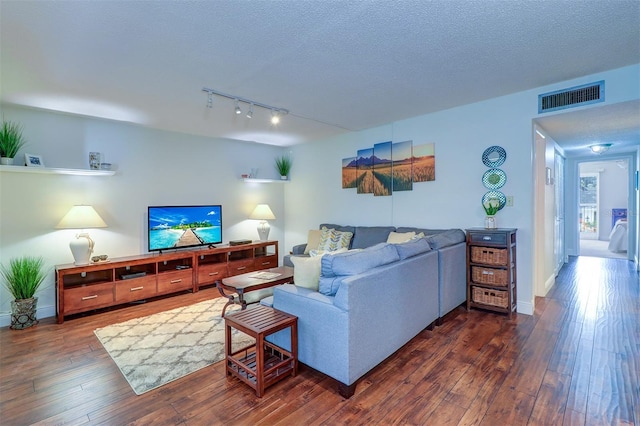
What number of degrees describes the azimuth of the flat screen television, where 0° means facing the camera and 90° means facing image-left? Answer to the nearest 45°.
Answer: approximately 315°

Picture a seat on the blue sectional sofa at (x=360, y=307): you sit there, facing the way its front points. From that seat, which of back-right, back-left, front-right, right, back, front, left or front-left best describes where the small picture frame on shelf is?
front-left

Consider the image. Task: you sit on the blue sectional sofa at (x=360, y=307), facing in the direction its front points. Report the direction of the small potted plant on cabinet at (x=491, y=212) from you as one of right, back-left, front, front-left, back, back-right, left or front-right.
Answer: right

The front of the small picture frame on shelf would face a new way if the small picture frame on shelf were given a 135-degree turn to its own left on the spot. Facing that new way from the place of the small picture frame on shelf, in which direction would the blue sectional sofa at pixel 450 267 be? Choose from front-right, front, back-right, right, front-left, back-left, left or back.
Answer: back-right

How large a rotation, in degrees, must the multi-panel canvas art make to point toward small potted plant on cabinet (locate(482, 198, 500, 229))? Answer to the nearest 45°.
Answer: approximately 90° to its left

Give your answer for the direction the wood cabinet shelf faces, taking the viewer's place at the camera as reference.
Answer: facing the viewer and to the right of the viewer

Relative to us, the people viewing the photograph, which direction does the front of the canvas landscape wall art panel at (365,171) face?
facing the viewer and to the left of the viewer

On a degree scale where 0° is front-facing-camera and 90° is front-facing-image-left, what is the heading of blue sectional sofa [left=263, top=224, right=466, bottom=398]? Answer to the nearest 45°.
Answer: approximately 135°

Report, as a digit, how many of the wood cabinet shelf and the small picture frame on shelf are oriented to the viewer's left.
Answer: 0

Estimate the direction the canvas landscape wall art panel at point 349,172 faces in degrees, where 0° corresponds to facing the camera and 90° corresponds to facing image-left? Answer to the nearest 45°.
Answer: approximately 45°

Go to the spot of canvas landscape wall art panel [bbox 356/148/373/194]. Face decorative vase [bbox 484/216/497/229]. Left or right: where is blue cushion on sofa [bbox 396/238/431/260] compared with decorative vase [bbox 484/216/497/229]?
right

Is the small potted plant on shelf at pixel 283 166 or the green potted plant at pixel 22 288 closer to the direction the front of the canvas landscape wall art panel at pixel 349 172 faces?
the green potted plant

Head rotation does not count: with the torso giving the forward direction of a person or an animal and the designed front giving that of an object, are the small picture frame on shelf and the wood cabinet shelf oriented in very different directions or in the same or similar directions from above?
same or similar directions
